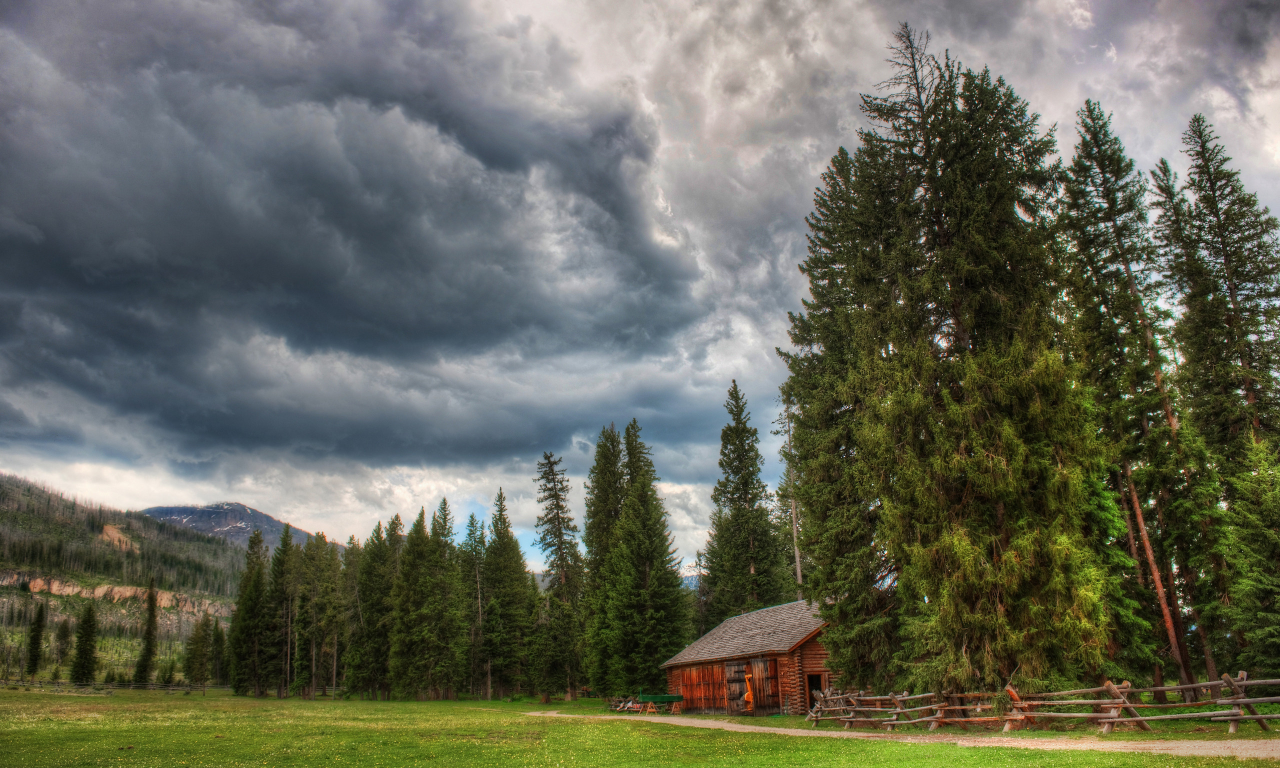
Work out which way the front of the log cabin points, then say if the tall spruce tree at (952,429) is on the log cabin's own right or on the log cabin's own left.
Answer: on the log cabin's own left

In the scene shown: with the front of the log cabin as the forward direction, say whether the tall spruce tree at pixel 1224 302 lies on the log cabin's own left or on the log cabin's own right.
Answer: on the log cabin's own left

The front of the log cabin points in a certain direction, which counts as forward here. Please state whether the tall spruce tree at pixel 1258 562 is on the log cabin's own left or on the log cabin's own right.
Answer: on the log cabin's own left
